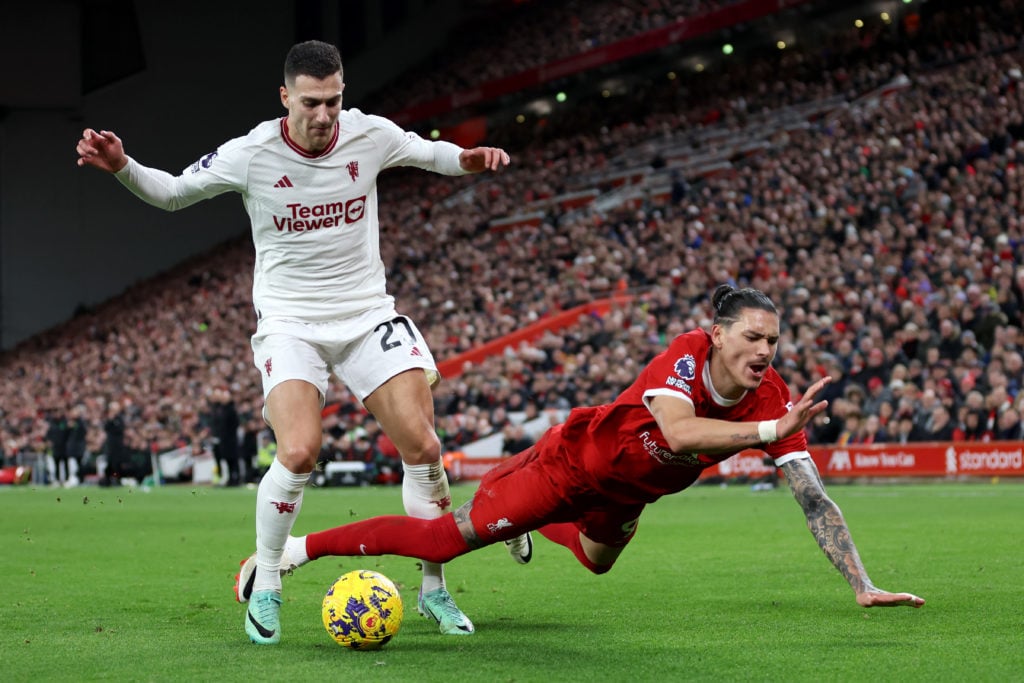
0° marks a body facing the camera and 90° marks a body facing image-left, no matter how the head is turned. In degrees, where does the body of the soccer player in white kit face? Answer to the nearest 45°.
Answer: approximately 0°

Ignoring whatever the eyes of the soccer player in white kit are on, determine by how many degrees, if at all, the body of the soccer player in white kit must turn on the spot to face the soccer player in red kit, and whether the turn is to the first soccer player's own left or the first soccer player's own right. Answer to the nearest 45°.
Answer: approximately 45° to the first soccer player's own left

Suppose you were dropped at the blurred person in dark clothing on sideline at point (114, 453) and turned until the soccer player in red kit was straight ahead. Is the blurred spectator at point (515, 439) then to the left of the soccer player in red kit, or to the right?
left

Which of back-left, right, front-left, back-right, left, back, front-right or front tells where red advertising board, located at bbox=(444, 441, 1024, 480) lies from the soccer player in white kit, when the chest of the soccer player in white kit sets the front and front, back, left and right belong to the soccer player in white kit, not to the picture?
back-left

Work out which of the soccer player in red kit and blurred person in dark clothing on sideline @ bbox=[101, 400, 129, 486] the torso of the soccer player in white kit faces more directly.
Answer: the soccer player in red kit

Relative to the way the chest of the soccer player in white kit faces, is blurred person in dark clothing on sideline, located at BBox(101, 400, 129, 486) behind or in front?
behind

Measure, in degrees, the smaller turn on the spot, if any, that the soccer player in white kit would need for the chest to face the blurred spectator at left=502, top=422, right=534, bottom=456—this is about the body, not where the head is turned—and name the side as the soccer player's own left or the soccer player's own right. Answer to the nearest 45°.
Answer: approximately 180°

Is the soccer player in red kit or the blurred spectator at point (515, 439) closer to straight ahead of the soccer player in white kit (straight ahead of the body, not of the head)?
the soccer player in red kit
